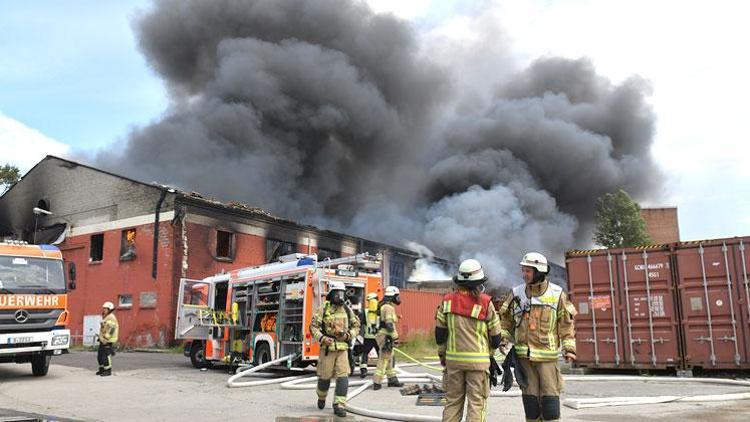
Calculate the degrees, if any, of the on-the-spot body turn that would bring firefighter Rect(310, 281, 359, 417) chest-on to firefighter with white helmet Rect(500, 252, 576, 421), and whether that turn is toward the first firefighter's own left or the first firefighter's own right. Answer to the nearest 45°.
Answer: approximately 45° to the first firefighter's own left

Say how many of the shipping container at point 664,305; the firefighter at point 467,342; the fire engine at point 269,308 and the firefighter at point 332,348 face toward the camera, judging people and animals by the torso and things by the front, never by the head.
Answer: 2

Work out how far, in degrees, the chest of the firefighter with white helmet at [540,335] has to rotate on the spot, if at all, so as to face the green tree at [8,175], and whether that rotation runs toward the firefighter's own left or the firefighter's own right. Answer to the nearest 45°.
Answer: approximately 90° to the firefighter's own right

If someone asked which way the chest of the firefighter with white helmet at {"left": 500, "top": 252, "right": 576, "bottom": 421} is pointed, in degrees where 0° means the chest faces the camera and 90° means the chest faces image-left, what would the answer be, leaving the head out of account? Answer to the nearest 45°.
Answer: approximately 45°

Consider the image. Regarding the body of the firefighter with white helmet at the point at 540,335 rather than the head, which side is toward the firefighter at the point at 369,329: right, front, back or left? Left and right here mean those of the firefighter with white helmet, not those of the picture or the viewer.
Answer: right
